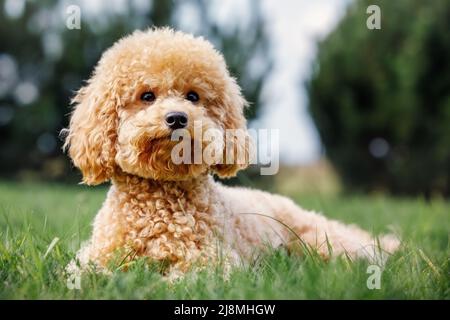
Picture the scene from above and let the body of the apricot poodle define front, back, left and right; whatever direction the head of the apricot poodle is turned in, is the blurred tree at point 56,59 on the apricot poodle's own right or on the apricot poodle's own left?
on the apricot poodle's own right

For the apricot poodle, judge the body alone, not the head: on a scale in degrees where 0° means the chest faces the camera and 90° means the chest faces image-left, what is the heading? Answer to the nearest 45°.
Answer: approximately 45°

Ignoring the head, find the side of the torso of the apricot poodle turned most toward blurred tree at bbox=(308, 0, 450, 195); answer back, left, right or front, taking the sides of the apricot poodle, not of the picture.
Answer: back
